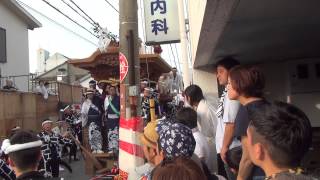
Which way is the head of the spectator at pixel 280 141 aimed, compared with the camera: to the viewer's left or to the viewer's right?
to the viewer's left

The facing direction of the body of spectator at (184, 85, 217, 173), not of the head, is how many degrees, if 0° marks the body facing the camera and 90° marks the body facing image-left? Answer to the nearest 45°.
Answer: approximately 135°

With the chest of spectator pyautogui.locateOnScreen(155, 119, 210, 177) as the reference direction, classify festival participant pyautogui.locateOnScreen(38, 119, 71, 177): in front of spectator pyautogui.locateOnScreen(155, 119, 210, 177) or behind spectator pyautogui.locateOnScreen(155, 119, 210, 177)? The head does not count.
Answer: in front

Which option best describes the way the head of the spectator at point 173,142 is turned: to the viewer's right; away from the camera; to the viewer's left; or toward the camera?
away from the camera

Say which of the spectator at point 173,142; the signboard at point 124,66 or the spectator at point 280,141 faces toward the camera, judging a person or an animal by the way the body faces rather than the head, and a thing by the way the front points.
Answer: the signboard

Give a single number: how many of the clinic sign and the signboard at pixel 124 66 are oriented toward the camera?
2

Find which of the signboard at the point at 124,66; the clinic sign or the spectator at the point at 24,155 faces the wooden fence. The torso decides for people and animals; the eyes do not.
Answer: the spectator

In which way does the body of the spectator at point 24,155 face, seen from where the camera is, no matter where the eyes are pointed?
away from the camera

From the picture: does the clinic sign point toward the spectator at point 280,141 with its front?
yes

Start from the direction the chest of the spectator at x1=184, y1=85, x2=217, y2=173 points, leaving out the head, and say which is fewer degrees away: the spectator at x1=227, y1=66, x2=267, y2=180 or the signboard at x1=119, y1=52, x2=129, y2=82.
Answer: the signboard

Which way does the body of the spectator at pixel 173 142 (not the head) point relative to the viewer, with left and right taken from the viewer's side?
facing away from the viewer and to the left of the viewer

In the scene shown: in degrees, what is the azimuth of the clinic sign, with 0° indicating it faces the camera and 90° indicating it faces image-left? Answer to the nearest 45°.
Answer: approximately 0°

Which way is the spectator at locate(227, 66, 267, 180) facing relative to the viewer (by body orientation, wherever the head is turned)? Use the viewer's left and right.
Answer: facing to the left of the viewer

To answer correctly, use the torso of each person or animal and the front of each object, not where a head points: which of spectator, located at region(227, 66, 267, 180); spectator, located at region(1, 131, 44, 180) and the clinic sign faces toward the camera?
the clinic sign
